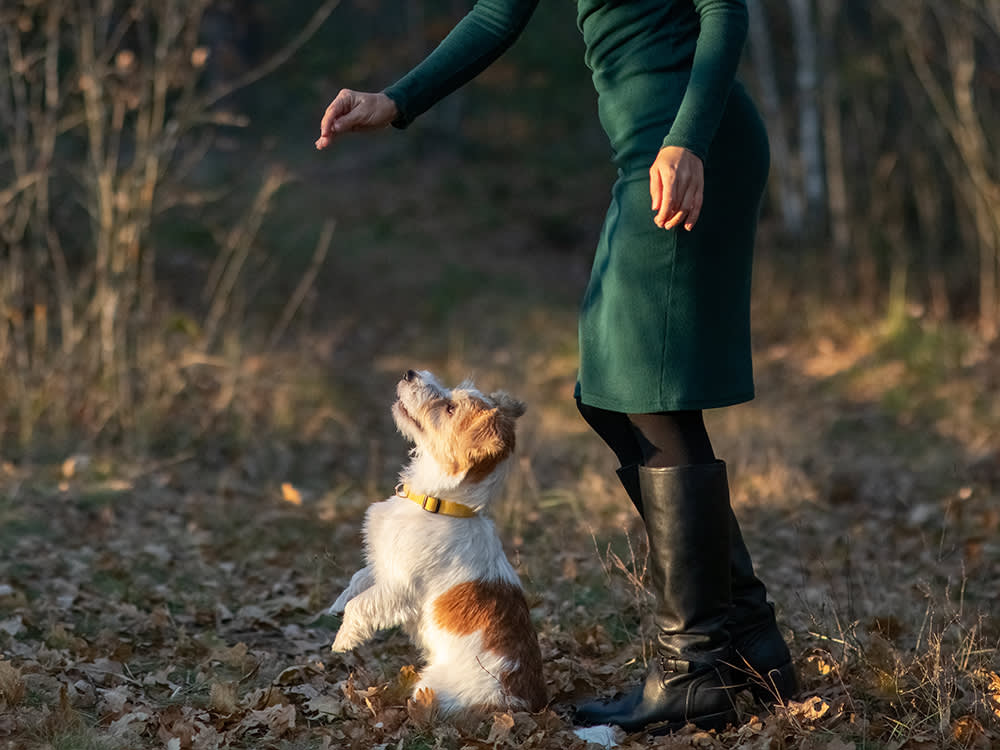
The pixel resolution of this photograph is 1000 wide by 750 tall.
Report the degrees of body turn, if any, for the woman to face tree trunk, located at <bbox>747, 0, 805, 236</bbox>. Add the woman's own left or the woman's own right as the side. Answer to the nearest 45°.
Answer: approximately 90° to the woman's own right

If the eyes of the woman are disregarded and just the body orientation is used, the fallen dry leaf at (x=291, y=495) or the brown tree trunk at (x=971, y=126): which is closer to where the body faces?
the fallen dry leaf

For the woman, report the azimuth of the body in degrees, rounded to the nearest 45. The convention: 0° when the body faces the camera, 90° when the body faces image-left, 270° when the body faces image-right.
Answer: approximately 90°

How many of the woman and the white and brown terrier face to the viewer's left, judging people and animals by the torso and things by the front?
2

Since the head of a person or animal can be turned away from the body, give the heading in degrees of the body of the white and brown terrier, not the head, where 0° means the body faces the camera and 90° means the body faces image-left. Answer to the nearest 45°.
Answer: approximately 90°
